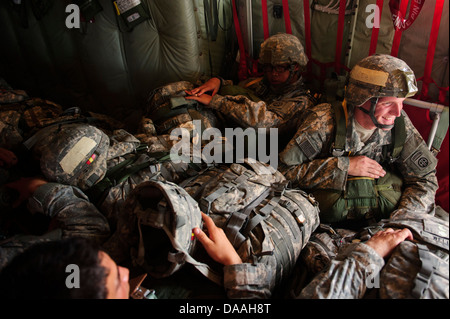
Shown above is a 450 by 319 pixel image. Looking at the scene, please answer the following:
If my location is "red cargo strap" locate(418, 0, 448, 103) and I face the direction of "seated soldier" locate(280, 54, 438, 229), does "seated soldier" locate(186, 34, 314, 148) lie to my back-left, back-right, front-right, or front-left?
front-right

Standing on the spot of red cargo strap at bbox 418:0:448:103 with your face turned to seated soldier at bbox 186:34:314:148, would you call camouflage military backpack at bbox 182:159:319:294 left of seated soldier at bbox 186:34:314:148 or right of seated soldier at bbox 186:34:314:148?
left

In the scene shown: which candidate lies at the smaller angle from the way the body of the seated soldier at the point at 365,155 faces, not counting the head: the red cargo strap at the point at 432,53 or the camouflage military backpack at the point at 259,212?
the camouflage military backpack

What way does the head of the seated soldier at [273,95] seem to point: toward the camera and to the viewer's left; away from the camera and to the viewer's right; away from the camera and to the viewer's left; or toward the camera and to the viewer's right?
toward the camera and to the viewer's left

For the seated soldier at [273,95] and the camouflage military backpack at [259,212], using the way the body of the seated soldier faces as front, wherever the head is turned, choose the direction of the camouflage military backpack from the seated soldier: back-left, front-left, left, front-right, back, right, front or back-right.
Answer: front-left

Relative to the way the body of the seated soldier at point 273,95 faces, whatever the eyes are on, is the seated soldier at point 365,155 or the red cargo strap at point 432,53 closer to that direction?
the seated soldier

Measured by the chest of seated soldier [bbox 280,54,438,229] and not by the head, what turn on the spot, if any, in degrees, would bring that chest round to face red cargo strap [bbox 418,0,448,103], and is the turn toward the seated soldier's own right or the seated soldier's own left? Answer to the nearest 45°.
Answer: approximately 135° to the seated soldier's own left

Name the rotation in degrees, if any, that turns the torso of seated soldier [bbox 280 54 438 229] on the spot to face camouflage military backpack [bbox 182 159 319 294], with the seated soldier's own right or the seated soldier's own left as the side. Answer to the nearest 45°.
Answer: approximately 45° to the seated soldier's own right

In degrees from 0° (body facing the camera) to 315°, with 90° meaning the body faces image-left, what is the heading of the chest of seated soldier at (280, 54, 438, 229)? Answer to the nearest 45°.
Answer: approximately 0°

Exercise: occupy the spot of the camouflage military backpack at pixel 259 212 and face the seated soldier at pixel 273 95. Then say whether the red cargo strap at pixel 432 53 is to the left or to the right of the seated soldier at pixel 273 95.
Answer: right

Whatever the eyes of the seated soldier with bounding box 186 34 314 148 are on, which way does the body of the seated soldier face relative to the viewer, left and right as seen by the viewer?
facing the viewer and to the left of the viewer

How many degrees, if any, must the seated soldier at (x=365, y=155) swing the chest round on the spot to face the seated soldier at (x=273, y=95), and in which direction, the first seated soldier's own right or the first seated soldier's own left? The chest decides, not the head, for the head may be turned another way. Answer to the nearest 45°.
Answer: approximately 135° to the first seated soldier's own right

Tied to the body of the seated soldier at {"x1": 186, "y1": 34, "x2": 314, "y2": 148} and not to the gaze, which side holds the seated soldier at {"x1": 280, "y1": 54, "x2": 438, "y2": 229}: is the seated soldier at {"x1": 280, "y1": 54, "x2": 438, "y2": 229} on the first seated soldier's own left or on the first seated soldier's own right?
on the first seated soldier's own left
